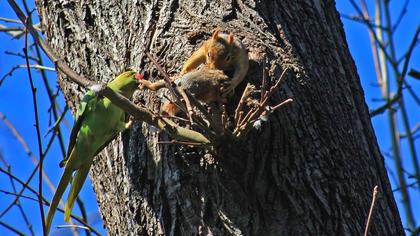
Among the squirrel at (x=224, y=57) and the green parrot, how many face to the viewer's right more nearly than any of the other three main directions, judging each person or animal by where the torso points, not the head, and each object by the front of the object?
1

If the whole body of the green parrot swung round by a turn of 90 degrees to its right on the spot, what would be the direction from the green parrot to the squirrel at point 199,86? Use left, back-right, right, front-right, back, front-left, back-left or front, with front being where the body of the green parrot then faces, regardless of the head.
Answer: front-left

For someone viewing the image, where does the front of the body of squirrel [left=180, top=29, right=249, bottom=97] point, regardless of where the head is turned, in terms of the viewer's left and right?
facing the viewer

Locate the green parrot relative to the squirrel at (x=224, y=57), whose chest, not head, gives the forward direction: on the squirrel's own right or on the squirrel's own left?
on the squirrel's own right

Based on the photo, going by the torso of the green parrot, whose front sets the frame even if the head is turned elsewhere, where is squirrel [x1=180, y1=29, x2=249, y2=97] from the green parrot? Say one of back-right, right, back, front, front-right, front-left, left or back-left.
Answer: front-right

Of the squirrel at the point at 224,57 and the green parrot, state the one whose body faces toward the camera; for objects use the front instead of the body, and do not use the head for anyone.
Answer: the squirrel

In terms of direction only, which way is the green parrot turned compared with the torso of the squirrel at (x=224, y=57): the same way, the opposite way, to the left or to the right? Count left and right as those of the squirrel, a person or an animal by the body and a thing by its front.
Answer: to the left

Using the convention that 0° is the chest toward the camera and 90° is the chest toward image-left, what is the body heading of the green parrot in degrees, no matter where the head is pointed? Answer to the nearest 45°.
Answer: approximately 270°
